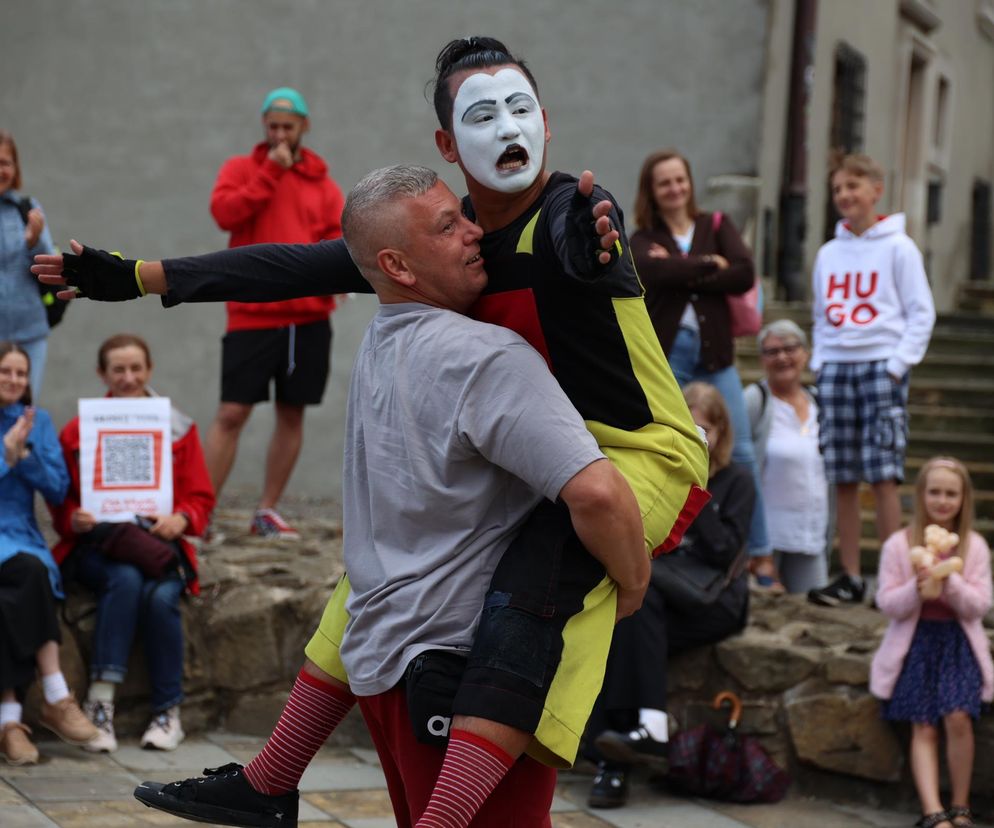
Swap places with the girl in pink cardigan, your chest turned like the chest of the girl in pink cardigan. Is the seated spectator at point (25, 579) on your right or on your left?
on your right

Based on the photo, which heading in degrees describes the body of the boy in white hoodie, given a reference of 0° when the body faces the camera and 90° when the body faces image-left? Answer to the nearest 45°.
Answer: approximately 45°

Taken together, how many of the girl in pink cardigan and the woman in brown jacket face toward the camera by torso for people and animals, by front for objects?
2

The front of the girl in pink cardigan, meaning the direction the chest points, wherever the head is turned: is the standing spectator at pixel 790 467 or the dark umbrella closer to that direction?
the dark umbrella

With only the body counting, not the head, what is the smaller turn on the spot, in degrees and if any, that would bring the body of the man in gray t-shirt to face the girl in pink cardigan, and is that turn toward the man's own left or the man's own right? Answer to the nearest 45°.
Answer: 0° — they already face them

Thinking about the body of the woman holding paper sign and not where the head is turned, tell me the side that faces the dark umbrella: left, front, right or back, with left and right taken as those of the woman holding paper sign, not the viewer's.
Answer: left

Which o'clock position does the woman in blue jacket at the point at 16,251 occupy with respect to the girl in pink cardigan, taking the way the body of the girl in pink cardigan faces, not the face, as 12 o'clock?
The woman in blue jacket is roughly at 3 o'clock from the girl in pink cardigan.

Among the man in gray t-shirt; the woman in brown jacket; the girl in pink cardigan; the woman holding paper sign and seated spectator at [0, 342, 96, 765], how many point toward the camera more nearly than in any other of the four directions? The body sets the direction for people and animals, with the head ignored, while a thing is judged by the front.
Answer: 4

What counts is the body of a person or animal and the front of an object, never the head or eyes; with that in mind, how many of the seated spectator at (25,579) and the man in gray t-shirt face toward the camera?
1

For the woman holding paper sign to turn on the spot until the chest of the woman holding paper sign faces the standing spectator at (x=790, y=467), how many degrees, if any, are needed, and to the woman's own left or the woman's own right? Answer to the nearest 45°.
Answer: approximately 90° to the woman's own left

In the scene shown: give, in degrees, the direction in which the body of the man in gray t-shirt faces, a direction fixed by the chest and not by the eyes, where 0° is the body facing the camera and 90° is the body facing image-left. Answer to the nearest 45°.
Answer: approximately 225°
